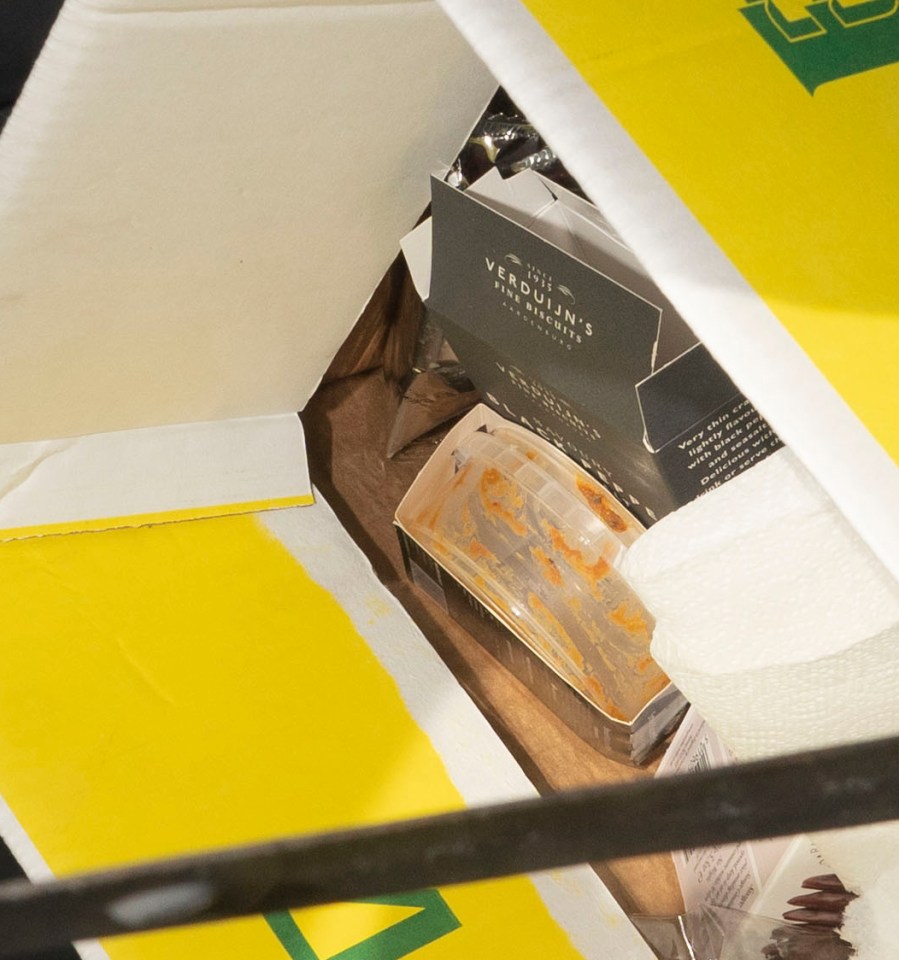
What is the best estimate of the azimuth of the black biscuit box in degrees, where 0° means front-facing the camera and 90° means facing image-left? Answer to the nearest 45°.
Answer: approximately 45°
